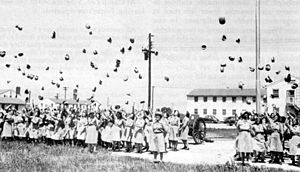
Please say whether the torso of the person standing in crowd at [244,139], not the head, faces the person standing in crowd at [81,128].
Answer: no

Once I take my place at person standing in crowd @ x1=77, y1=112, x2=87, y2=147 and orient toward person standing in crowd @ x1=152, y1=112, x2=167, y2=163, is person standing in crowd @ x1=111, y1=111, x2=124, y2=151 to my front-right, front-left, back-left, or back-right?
front-left

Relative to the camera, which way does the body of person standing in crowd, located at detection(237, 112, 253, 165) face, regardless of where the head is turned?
toward the camera

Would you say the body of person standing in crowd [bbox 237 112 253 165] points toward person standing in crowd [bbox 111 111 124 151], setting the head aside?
no

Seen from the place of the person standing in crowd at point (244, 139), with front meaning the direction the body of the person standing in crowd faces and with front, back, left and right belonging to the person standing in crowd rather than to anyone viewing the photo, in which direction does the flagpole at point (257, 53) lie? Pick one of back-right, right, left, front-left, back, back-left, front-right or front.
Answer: back

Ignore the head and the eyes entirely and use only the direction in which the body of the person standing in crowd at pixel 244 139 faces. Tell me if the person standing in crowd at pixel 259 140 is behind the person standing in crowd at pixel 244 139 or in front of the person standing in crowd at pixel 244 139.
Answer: behind

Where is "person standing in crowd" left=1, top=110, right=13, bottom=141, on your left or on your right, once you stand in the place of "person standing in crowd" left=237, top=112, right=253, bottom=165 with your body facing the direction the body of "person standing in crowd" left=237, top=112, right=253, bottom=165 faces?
on your right

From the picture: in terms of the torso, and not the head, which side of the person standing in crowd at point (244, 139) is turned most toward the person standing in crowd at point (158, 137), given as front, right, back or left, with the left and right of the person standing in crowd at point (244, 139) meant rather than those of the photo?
right

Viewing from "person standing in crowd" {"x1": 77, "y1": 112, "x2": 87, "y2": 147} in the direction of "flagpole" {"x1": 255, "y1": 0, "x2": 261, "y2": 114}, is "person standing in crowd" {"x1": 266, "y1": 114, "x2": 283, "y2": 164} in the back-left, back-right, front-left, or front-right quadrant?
front-right

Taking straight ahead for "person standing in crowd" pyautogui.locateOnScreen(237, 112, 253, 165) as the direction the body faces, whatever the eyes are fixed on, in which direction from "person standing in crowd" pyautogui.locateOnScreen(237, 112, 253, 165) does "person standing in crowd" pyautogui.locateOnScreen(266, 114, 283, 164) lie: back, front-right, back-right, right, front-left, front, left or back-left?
back-left

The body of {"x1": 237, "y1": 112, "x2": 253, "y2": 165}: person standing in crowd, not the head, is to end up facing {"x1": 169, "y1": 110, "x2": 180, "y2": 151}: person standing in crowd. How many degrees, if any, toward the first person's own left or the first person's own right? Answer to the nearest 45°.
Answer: approximately 135° to the first person's own right

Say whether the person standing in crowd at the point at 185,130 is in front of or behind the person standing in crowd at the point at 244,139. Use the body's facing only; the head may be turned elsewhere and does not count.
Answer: behind

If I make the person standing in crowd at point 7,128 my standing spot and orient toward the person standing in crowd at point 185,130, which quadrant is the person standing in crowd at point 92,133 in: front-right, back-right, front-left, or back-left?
front-right
